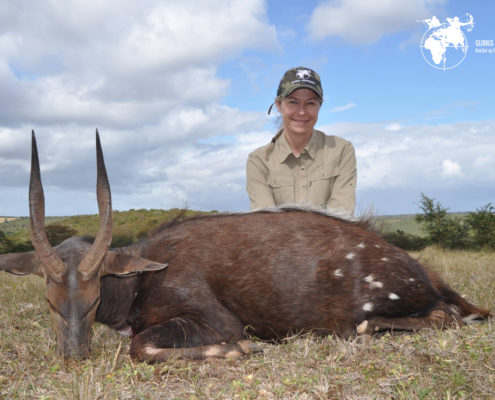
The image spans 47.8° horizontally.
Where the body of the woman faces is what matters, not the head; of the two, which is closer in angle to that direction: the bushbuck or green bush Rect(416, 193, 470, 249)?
the bushbuck

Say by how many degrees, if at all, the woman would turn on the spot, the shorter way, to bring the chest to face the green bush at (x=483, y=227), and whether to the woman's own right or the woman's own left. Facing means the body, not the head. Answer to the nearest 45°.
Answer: approximately 135° to the woman's own left

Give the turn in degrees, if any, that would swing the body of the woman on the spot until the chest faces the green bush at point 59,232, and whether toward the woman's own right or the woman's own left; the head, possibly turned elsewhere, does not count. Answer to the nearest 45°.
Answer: approximately 135° to the woman's own right

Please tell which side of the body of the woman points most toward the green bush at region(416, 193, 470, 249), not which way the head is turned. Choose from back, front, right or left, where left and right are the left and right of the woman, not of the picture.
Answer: back

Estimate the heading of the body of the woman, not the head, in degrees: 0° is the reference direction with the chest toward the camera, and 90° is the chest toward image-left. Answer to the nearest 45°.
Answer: approximately 0°

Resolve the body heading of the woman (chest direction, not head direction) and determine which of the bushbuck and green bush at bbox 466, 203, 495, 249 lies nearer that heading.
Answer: the bushbuck

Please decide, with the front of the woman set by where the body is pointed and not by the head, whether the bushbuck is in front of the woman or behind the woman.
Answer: in front

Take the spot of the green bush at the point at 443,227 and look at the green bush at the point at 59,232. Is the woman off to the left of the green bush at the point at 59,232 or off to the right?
left
